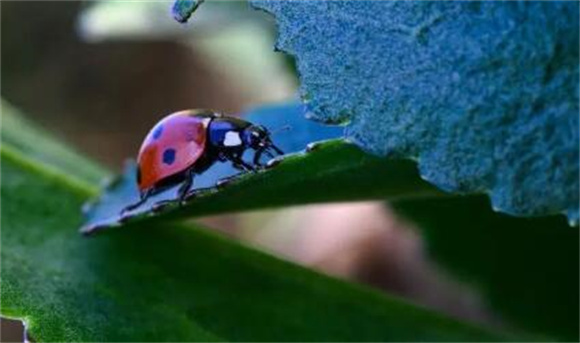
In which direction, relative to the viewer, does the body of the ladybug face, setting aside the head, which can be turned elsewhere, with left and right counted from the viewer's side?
facing to the right of the viewer

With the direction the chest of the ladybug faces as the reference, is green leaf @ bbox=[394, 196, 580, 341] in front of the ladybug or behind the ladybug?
in front
